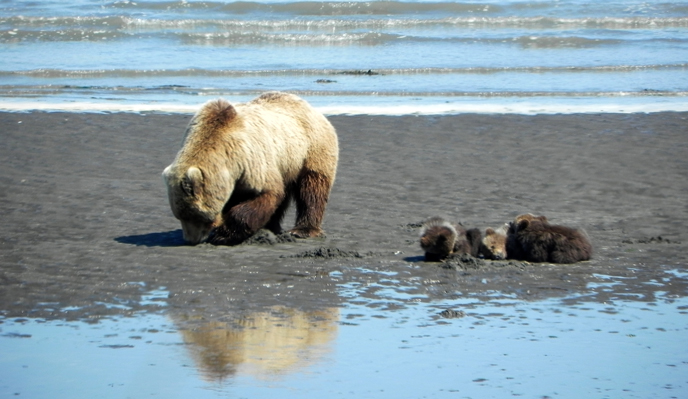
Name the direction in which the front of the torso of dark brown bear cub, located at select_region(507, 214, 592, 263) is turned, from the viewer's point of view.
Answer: to the viewer's left

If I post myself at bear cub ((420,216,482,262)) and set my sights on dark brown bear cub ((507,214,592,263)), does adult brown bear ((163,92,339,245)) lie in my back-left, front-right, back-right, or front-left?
back-left

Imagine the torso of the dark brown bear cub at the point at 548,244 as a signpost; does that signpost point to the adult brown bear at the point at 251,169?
yes

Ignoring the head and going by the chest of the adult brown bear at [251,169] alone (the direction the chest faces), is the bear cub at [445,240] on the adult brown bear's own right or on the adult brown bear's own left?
on the adult brown bear's own left

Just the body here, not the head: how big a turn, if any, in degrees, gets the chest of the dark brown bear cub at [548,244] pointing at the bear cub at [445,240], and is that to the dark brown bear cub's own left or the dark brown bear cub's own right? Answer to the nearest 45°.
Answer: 0° — it already faces it
